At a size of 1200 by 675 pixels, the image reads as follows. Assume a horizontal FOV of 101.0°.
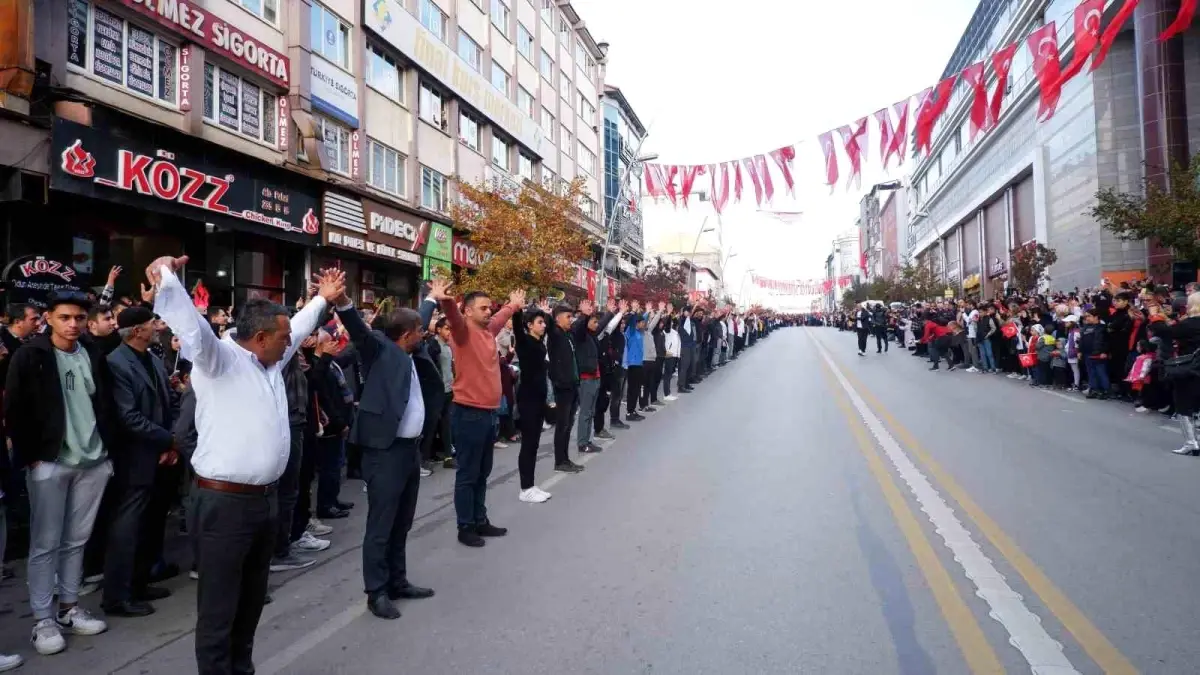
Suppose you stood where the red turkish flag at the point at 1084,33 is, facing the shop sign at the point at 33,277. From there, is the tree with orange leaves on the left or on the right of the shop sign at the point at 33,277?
right

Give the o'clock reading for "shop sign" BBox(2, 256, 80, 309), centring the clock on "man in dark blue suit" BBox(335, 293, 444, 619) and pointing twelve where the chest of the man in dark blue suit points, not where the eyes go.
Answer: The shop sign is roughly at 8 o'clock from the man in dark blue suit.

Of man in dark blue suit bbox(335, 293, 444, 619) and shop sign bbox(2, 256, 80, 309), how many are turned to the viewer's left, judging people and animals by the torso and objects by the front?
0

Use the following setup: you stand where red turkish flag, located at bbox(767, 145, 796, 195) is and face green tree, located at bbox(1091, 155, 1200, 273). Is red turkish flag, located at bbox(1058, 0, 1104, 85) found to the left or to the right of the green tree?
right

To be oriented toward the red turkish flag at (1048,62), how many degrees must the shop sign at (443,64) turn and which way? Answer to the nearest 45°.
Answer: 0° — it already faces it

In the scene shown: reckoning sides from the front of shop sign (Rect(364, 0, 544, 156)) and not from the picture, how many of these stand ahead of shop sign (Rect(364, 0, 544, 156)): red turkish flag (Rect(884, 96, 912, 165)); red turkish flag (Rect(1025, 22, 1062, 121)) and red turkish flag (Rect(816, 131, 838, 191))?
3

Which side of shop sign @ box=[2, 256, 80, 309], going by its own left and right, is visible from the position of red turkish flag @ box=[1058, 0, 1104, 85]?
front

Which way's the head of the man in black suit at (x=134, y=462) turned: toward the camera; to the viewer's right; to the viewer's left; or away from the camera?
to the viewer's right
